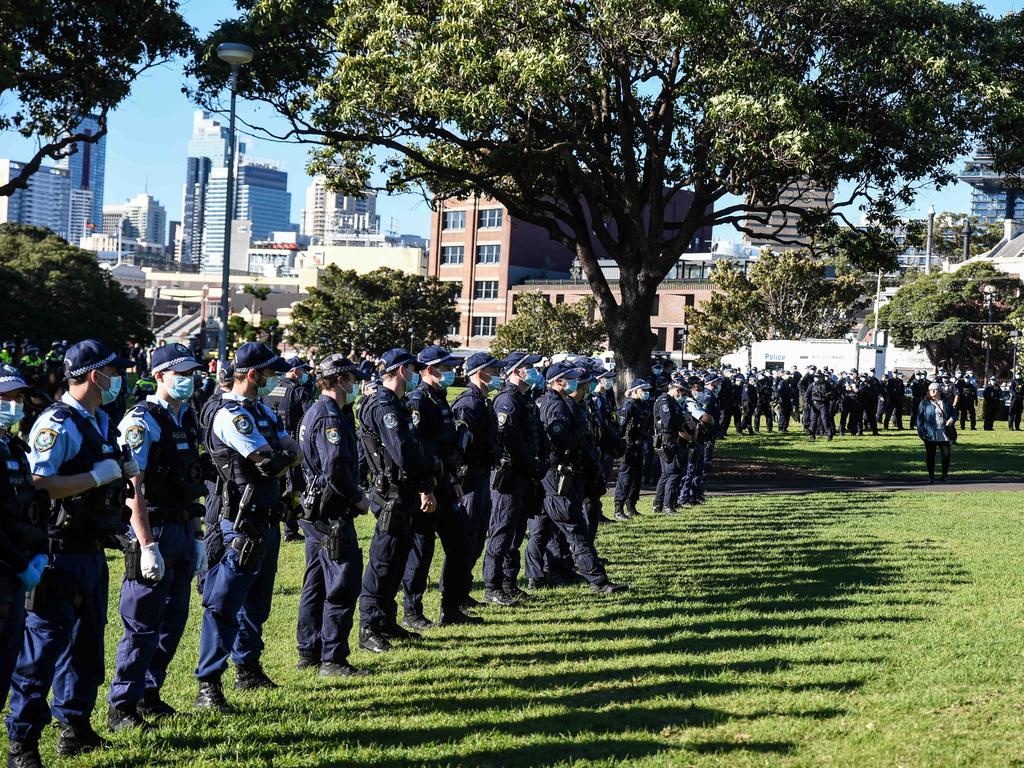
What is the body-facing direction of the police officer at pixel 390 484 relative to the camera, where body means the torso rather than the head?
to the viewer's right

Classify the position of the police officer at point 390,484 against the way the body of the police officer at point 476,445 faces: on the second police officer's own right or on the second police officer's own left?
on the second police officer's own right

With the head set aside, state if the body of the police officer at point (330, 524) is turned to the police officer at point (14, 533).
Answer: no

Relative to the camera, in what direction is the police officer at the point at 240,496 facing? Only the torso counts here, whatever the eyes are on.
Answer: to the viewer's right

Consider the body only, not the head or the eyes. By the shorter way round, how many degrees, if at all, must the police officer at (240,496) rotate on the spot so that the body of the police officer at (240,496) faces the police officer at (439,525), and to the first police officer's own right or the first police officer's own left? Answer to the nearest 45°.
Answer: approximately 45° to the first police officer's own left

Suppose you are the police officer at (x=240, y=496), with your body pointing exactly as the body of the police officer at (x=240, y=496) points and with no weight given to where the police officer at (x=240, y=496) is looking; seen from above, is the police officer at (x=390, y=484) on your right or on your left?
on your left

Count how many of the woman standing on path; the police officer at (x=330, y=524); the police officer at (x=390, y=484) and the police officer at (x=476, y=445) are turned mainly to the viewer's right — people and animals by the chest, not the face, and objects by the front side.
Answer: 3

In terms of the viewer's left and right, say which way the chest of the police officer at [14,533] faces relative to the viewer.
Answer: facing the viewer and to the right of the viewer

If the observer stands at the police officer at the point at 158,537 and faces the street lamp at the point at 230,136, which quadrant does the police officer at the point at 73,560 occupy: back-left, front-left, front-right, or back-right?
back-left

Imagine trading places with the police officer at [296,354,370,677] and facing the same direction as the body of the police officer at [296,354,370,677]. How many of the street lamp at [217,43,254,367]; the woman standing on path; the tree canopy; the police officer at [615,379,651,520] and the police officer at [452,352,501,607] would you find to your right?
0

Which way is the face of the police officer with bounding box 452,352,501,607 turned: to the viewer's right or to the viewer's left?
to the viewer's right

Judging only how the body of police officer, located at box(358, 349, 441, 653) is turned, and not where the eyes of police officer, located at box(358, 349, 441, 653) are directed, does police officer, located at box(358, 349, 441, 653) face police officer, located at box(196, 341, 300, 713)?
no

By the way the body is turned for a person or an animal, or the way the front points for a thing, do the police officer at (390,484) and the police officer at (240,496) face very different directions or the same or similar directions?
same or similar directions

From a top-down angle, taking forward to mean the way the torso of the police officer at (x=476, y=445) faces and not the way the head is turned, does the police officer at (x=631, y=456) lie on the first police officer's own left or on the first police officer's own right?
on the first police officer's own left

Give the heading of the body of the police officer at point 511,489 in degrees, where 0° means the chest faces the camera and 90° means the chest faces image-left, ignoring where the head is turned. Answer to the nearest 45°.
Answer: approximately 270°

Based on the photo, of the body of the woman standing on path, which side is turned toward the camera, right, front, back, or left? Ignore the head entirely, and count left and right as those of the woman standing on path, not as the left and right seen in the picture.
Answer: front

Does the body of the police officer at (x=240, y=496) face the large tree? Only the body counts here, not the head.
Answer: no

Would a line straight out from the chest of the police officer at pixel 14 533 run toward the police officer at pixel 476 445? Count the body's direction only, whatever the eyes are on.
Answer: no

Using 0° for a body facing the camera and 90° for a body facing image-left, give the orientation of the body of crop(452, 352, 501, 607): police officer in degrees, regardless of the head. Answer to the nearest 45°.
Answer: approximately 270°
